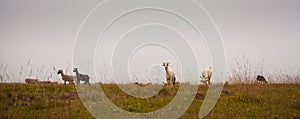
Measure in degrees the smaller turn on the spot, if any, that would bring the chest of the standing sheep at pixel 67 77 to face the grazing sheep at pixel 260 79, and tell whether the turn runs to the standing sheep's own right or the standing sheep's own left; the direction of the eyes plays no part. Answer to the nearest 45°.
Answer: approximately 180°

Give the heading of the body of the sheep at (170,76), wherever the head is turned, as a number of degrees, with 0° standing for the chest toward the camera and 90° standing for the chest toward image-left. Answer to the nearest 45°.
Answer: approximately 45°

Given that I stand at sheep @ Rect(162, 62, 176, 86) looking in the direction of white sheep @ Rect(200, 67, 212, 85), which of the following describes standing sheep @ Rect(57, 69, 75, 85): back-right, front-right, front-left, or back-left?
back-left

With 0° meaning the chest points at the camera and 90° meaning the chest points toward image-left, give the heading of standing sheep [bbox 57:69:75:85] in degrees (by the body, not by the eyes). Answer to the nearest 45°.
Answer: approximately 90°

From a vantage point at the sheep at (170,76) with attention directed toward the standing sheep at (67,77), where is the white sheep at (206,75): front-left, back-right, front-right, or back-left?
back-right

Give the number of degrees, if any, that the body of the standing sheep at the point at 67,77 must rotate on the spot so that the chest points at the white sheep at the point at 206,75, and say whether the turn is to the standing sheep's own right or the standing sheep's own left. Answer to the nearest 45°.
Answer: approximately 180°

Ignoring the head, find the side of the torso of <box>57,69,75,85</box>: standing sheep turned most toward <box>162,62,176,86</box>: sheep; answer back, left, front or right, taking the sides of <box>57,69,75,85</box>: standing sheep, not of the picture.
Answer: back
